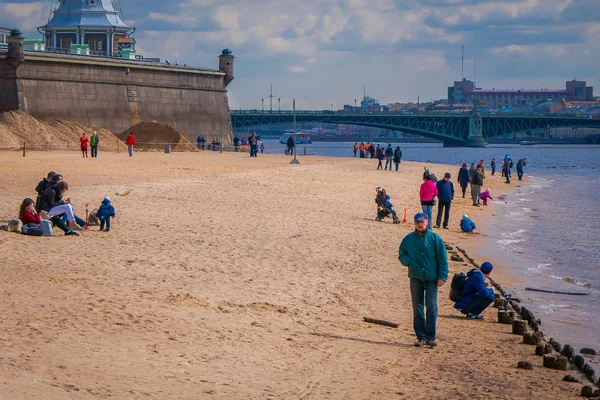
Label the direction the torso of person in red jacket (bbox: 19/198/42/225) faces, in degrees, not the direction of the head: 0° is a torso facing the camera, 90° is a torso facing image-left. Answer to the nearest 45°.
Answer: approximately 270°

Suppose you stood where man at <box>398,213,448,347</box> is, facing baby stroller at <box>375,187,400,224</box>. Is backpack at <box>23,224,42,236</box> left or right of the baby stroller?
left

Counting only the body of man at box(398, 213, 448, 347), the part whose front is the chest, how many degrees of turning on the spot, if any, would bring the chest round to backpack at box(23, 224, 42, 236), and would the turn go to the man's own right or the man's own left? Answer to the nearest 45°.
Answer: approximately 135° to the man's own right

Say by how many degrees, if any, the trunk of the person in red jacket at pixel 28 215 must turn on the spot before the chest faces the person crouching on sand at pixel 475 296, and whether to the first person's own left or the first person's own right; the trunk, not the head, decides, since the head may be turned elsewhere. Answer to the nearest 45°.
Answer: approximately 45° to the first person's own right

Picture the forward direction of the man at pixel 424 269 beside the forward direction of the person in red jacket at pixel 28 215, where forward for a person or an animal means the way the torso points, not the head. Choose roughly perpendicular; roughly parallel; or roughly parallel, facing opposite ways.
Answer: roughly perpendicular
